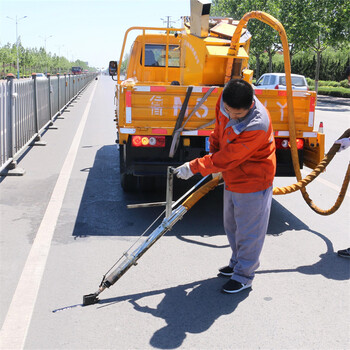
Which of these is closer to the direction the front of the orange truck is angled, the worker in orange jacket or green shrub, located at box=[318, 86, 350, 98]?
the green shrub

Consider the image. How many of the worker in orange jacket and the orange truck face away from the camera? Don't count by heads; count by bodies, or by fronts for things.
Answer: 1

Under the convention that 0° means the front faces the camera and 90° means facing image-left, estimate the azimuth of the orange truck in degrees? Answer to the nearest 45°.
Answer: approximately 180°

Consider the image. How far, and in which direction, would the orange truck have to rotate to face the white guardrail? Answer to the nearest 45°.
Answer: approximately 45° to its left

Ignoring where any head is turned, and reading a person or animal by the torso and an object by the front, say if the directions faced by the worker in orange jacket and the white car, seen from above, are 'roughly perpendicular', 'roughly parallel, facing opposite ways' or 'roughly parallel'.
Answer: roughly perpendicular

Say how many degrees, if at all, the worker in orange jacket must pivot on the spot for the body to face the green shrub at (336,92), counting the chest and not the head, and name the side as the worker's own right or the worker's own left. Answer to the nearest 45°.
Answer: approximately 135° to the worker's own right

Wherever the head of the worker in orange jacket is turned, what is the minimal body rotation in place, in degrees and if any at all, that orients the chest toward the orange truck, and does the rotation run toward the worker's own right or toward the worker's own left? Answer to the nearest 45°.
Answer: approximately 135° to the worker's own right

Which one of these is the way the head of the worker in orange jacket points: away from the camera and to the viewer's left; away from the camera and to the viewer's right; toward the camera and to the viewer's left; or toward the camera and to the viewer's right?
toward the camera and to the viewer's left

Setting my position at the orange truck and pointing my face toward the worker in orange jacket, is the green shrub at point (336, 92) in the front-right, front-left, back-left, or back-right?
back-left

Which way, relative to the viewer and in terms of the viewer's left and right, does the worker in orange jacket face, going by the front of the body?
facing the viewer and to the left of the viewer

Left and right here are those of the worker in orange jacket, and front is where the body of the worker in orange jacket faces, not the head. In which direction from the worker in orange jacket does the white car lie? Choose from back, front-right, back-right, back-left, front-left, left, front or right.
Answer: back-right

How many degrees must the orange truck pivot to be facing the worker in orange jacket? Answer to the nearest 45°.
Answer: approximately 180°
